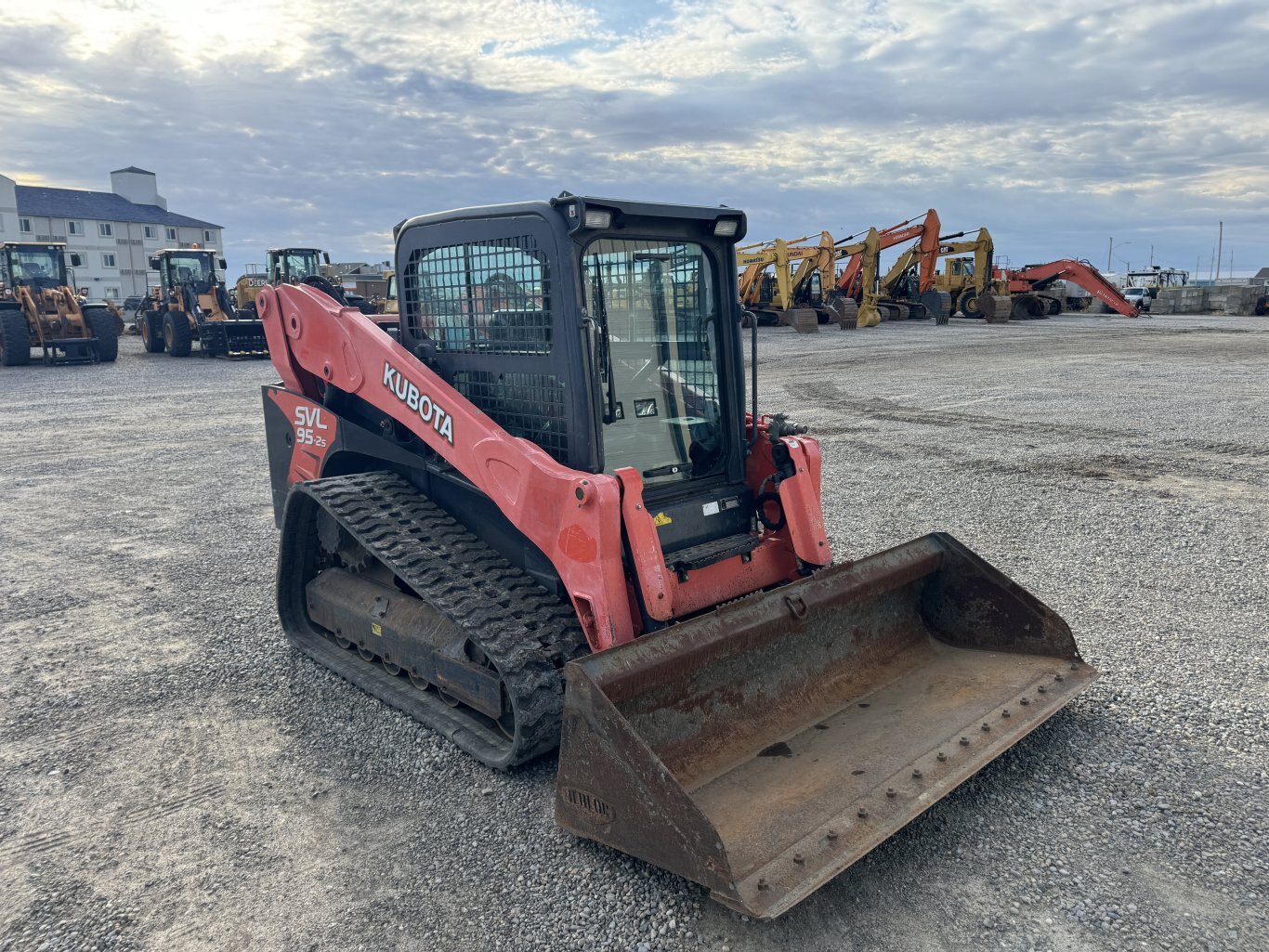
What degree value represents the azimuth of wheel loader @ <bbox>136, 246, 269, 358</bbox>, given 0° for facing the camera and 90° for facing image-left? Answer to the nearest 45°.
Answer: approximately 315°

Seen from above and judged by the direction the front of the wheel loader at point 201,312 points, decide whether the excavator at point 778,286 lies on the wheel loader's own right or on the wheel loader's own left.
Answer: on the wheel loader's own left

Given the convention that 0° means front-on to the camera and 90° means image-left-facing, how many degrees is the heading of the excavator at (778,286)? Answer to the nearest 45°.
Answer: approximately 315°

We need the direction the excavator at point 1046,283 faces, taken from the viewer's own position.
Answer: facing to the right of the viewer
